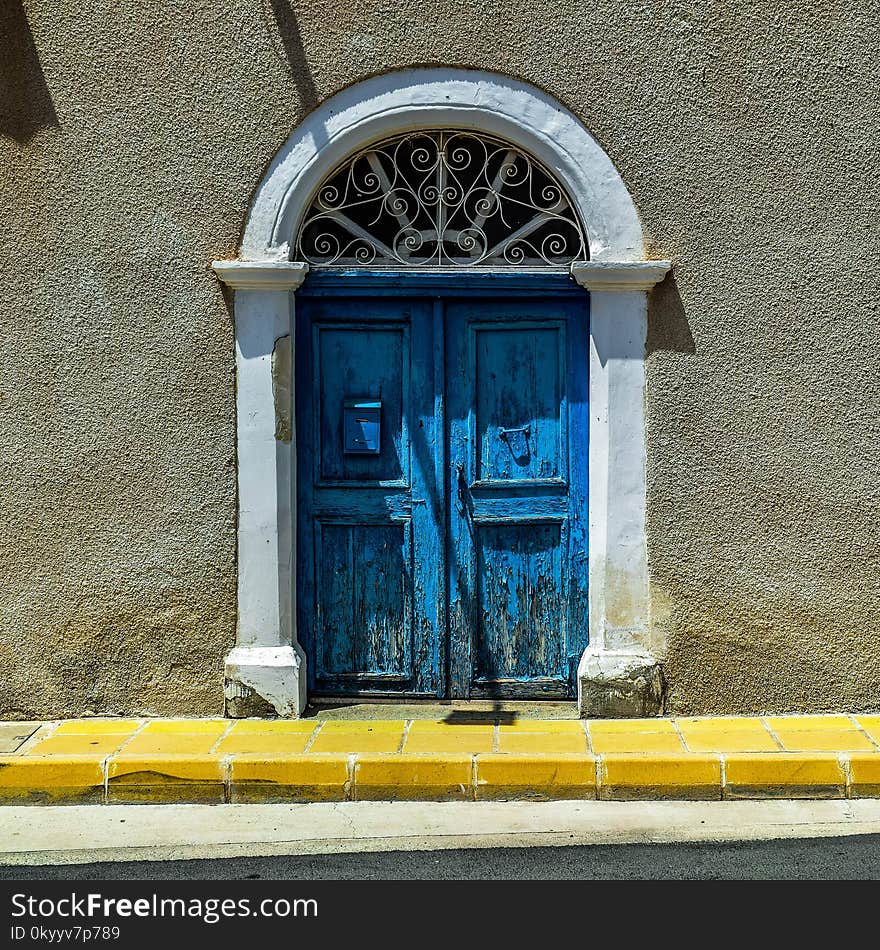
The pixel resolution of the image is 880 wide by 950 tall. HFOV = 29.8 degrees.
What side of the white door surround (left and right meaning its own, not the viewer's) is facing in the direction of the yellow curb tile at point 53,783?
right

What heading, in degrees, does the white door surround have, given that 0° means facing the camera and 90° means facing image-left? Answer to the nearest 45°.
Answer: approximately 0°

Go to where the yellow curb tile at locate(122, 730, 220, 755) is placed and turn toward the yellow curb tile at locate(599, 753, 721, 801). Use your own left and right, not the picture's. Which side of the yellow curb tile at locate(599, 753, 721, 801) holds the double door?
left

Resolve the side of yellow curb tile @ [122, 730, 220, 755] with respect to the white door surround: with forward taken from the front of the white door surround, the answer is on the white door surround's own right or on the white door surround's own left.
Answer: on the white door surround's own right
